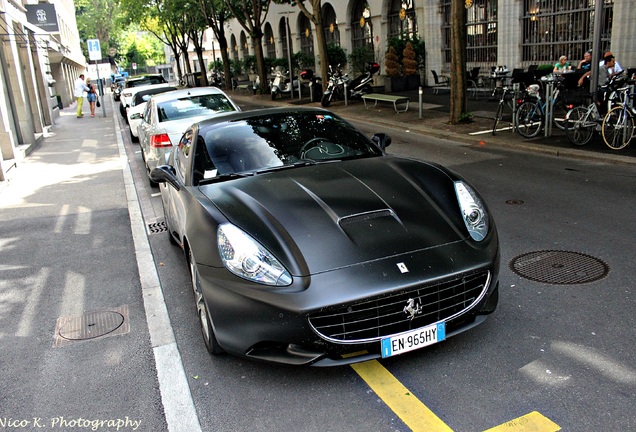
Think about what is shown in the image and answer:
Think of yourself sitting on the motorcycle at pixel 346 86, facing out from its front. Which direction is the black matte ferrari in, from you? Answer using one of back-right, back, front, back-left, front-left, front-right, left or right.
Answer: front-left

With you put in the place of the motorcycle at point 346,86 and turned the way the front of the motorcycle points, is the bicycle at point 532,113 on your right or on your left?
on your left

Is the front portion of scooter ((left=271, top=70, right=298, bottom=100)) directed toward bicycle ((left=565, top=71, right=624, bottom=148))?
no

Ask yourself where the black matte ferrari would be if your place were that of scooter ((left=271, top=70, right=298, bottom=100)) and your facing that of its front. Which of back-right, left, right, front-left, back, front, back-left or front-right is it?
front-left

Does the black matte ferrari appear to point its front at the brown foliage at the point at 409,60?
no

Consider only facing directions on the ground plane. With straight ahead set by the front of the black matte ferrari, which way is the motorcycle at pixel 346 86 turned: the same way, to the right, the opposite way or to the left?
to the right

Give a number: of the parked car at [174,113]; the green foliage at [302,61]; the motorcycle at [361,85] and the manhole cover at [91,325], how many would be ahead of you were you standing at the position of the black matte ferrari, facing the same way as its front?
0

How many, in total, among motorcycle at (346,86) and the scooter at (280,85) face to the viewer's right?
0

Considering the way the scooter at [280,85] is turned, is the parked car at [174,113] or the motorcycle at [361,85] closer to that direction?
the parked car

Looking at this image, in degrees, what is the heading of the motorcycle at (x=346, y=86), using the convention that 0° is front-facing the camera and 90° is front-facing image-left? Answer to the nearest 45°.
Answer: approximately 45°

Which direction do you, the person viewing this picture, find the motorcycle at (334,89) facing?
facing the viewer and to the left of the viewer

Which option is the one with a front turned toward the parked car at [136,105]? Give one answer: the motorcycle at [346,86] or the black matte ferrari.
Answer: the motorcycle

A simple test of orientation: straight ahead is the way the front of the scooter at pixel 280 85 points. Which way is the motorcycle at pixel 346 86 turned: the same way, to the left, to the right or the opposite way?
the same way

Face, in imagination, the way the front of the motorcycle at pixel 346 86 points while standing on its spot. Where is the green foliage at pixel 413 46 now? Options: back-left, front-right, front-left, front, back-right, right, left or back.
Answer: back

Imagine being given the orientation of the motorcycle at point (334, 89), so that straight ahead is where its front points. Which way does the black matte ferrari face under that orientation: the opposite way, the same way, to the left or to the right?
to the left

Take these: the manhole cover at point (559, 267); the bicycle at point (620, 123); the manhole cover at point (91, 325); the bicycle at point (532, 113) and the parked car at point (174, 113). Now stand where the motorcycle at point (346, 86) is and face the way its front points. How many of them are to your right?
0

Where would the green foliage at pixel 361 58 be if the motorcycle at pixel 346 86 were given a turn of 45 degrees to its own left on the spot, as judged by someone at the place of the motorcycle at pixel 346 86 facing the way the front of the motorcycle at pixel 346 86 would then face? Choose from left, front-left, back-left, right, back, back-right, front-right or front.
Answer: back

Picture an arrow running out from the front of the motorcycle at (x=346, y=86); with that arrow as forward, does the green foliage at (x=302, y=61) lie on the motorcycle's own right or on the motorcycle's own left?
on the motorcycle's own right
